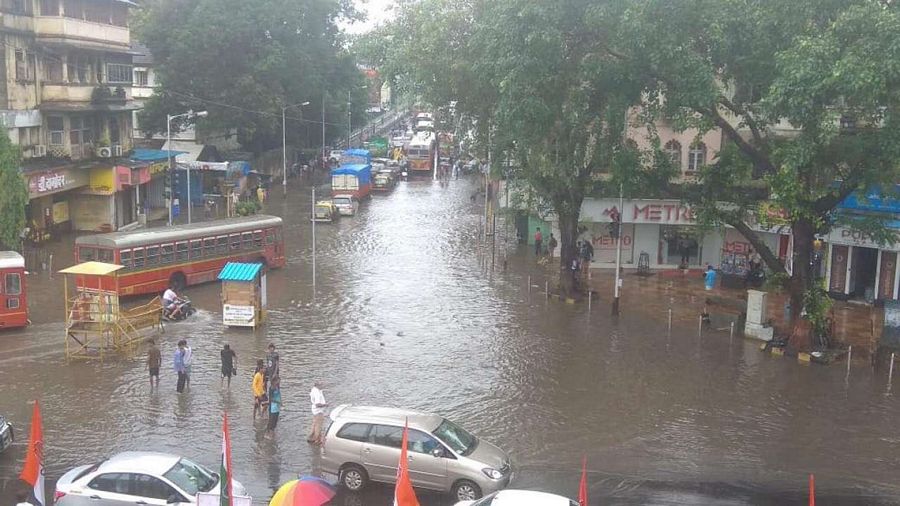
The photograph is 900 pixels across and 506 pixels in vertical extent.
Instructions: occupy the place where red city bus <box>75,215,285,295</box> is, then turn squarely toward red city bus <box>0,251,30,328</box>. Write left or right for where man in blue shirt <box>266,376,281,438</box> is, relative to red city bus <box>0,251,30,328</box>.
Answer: left

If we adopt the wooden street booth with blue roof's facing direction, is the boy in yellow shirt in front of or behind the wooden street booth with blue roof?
in front

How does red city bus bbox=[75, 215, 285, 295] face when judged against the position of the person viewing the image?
facing away from the viewer and to the right of the viewer

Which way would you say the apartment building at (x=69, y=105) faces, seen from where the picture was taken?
facing the viewer and to the right of the viewer

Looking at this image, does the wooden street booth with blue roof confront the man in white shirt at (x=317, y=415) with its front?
yes

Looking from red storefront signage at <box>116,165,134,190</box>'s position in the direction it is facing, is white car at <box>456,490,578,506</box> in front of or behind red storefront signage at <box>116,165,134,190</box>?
in front

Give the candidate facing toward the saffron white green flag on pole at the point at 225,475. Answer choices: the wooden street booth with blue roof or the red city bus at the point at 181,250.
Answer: the wooden street booth with blue roof

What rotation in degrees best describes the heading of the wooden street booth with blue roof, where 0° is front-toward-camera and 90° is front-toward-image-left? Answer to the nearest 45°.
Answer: approximately 0°

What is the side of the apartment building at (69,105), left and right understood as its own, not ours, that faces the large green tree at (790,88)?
front

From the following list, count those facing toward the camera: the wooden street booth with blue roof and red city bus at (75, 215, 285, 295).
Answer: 1
